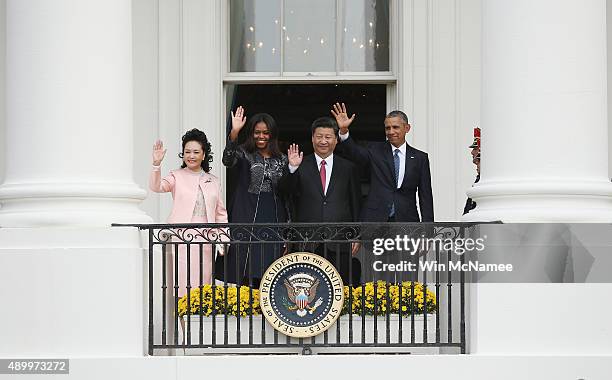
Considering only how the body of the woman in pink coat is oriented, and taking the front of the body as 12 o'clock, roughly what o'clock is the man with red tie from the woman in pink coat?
The man with red tie is roughly at 9 o'clock from the woman in pink coat.

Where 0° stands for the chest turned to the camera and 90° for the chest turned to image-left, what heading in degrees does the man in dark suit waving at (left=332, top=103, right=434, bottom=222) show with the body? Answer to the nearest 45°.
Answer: approximately 0°

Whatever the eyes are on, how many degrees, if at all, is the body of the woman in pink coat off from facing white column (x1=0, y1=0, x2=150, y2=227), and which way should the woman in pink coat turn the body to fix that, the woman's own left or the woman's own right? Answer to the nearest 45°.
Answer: approximately 45° to the woman's own right

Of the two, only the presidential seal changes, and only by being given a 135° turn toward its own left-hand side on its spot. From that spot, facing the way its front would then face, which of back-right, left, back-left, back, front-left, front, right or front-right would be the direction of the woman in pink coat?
left

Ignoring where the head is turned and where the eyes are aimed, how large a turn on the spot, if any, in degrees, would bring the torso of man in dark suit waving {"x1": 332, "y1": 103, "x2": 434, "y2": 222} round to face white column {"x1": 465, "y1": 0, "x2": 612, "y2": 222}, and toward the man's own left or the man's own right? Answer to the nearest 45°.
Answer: approximately 45° to the man's own left

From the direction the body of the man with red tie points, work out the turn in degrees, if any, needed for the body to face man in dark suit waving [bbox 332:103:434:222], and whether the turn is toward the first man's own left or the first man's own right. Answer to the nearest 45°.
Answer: approximately 90° to the first man's own left
